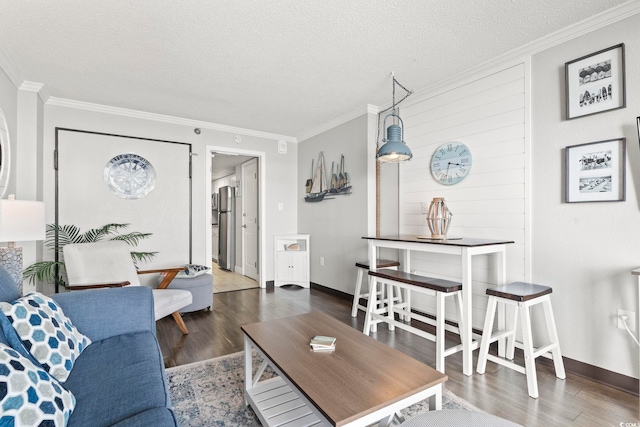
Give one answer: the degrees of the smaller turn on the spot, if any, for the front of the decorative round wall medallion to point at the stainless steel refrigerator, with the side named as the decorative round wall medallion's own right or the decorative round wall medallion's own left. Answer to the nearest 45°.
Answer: approximately 135° to the decorative round wall medallion's own left

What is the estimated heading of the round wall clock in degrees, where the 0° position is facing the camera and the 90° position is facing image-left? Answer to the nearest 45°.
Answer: approximately 45°

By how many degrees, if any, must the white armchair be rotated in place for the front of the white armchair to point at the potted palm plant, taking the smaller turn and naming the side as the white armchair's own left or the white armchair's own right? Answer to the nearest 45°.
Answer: approximately 180°

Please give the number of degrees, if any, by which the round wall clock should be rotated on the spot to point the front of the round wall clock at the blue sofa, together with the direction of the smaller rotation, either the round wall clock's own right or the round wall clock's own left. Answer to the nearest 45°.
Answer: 0° — it already faces it

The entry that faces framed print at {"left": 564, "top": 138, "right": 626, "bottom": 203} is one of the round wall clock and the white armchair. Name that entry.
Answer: the white armchair

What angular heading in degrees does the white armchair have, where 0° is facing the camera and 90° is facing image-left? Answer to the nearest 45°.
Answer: approximately 315°

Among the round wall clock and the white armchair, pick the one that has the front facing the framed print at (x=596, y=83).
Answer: the white armchair

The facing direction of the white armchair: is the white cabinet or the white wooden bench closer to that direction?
the white wooden bench

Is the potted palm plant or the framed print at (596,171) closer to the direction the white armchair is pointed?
the framed print

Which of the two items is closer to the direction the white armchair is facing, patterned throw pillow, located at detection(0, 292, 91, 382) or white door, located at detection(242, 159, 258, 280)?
the patterned throw pillow
